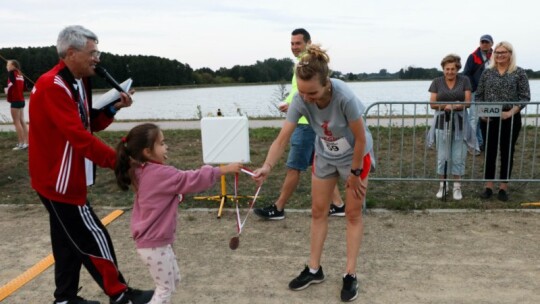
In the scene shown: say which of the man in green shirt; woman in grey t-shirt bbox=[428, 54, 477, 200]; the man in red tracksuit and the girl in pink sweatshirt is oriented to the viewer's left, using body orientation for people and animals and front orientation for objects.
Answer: the man in green shirt

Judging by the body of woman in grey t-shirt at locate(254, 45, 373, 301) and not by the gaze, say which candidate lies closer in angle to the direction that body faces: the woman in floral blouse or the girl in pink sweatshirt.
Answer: the girl in pink sweatshirt

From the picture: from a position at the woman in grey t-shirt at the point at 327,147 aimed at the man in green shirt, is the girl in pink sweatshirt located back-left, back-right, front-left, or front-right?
back-left

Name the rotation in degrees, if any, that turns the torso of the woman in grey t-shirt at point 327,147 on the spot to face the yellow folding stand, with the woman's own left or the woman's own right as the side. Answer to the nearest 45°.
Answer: approximately 90° to the woman's own right

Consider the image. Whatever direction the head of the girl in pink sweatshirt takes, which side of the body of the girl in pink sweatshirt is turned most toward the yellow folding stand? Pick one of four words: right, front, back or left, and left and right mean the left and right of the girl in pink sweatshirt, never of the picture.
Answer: left

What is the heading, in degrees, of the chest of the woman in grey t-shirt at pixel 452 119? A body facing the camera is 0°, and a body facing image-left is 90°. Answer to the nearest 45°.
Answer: approximately 0°

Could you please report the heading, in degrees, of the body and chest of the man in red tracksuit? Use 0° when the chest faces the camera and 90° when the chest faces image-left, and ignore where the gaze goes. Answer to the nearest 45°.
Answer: approximately 270°

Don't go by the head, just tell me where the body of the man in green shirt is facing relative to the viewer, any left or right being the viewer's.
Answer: facing to the left of the viewer

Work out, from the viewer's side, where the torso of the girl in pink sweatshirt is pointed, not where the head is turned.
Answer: to the viewer's right
